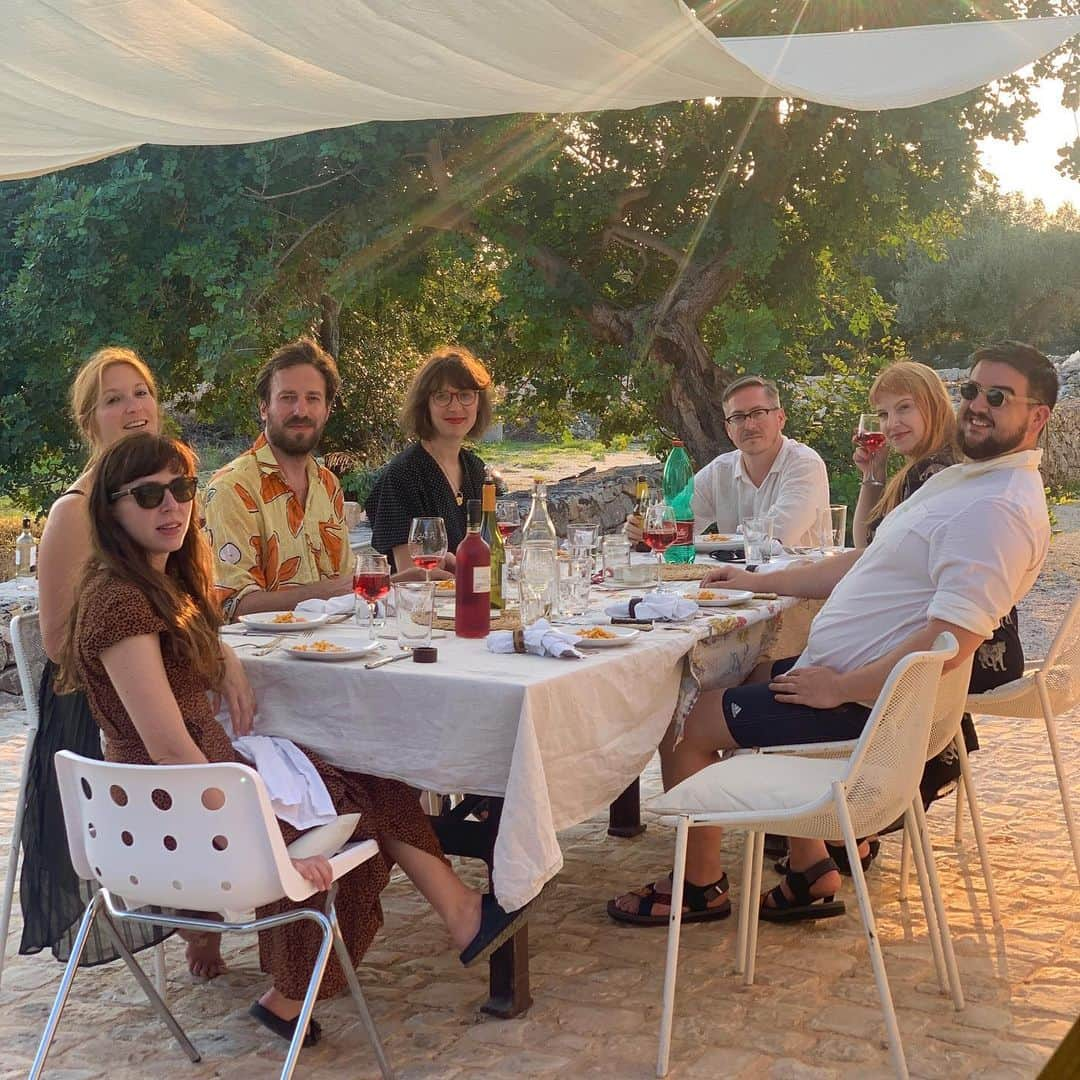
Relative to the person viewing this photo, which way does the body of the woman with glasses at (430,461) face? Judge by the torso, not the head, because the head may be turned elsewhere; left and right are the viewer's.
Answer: facing the viewer and to the right of the viewer

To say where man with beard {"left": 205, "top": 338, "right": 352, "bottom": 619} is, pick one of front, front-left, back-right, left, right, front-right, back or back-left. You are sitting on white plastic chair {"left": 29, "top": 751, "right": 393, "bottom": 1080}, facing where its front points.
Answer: front-left

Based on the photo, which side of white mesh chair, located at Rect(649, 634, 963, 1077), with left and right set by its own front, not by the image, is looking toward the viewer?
left

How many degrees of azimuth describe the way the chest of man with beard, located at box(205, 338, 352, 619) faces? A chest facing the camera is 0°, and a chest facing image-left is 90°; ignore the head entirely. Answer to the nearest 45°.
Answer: approximately 315°

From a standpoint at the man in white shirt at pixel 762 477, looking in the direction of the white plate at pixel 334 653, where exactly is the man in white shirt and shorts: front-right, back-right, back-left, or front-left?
front-left

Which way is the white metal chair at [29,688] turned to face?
to the viewer's right

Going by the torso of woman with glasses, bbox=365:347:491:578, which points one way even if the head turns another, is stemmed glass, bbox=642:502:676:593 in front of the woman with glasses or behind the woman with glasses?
in front

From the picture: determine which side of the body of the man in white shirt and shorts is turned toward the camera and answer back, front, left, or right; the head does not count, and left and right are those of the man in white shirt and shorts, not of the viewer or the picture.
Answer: left

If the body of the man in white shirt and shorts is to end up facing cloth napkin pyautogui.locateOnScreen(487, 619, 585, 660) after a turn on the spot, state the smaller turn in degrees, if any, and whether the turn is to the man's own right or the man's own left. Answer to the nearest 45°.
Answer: approximately 45° to the man's own left

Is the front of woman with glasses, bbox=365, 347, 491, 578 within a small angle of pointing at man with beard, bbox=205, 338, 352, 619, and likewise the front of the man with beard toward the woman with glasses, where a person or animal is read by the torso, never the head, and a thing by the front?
no

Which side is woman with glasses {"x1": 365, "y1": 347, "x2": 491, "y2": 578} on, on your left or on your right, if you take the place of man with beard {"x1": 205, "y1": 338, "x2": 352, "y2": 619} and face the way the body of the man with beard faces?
on your left

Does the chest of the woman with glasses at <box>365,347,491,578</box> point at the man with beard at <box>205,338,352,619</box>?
no

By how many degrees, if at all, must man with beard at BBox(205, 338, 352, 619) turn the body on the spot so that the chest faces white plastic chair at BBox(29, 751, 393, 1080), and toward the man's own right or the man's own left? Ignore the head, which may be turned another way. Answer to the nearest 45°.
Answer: approximately 45° to the man's own right

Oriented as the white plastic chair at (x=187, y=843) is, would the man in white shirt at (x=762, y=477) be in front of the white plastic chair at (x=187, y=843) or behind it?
in front

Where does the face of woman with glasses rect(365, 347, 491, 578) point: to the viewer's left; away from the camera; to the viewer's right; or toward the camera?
toward the camera

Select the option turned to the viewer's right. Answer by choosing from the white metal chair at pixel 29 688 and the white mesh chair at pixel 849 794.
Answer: the white metal chair

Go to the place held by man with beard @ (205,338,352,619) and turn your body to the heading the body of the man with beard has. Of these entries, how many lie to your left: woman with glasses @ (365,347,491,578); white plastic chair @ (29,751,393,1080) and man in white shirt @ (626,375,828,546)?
2

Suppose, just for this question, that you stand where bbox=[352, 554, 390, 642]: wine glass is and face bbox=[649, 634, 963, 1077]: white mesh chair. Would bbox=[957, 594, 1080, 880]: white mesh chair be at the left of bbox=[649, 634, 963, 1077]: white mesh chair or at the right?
left

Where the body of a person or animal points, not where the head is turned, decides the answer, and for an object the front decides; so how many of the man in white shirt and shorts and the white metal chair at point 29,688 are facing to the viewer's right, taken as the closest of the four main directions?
1
